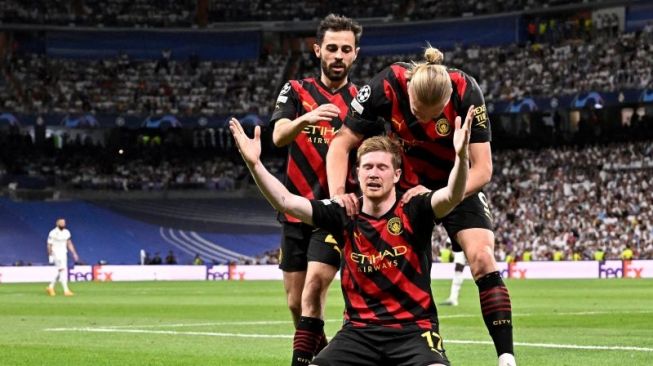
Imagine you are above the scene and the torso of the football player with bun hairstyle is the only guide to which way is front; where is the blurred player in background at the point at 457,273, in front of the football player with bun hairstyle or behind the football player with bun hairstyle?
behind

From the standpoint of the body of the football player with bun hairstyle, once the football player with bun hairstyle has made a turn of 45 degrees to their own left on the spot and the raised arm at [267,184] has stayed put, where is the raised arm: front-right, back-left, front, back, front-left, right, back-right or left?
right

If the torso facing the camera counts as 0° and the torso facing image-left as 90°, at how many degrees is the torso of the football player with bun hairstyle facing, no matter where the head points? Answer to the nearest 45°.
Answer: approximately 0°
